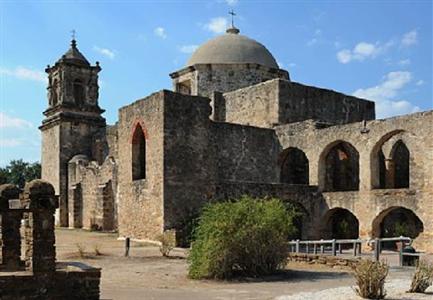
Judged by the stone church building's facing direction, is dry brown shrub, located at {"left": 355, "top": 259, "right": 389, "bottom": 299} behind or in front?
behind

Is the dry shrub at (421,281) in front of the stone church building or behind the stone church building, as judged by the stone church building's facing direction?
behind

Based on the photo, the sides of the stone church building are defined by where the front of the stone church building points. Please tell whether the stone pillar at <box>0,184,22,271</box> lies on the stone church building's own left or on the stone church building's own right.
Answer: on the stone church building's own left

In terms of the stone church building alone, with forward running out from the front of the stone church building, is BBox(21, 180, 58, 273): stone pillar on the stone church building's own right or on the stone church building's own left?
on the stone church building's own left

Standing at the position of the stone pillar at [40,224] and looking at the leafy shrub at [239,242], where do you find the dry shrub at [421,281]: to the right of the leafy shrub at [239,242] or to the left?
right

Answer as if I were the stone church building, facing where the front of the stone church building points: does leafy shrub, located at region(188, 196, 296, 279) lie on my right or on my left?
on my left

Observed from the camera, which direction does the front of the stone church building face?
facing away from the viewer and to the left of the viewer
